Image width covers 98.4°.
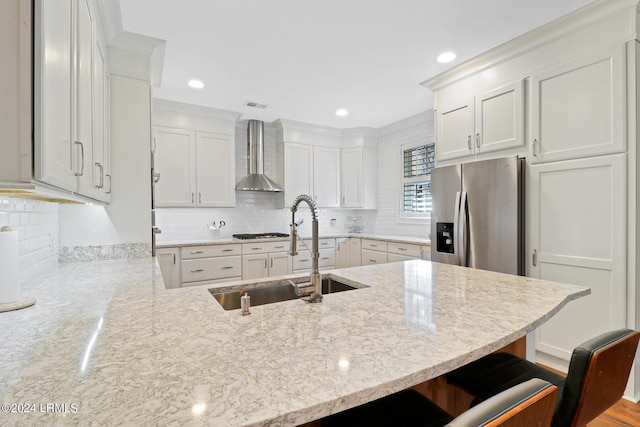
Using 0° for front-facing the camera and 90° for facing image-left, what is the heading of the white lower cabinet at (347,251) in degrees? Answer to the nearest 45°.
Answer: approximately 0°

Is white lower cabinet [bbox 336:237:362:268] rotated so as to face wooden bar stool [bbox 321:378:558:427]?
yes

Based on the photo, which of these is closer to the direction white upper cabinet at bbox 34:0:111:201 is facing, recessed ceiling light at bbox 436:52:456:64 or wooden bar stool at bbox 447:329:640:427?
the recessed ceiling light

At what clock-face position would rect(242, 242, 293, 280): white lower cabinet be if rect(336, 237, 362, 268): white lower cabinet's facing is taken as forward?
rect(242, 242, 293, 280): white lower cabinet is roughly at 2 o'clock from rect(336, 237, 362, 268): white lower cabinet.

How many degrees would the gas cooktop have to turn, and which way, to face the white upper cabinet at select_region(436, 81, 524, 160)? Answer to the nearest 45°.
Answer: approximately 45° to its left

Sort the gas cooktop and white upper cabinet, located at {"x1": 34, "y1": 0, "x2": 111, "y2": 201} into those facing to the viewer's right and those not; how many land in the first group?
1

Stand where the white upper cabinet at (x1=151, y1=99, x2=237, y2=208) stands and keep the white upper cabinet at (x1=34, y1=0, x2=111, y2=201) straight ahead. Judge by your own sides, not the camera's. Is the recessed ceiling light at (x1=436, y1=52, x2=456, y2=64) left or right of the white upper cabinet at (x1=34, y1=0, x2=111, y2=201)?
left

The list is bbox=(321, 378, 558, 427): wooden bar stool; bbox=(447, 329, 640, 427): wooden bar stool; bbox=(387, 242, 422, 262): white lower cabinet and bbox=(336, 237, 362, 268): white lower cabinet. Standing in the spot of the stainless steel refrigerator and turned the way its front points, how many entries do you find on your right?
2

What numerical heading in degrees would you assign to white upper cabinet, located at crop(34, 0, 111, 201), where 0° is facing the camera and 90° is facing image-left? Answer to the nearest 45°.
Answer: approximately 270°

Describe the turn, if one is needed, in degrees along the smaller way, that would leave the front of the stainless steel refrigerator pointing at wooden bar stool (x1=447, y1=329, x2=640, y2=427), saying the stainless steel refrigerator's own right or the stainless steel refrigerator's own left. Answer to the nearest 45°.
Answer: approximately 45° to the stainless steel refrigerator's own left

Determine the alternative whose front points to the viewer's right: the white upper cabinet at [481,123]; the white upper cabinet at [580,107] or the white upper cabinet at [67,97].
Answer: the white upper cabinet at [67,97]
